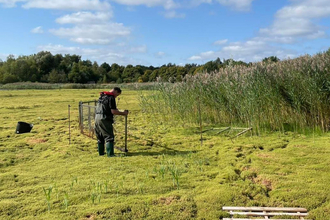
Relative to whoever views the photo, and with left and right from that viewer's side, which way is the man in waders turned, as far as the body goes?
facing away from the viewer and to the right of the viewer

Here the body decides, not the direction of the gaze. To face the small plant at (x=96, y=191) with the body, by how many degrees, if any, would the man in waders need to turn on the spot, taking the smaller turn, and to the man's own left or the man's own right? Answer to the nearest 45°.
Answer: approximately 135° to the man's own right

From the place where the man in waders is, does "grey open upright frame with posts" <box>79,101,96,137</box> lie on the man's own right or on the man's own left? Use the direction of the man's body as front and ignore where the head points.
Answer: on the man's own left
